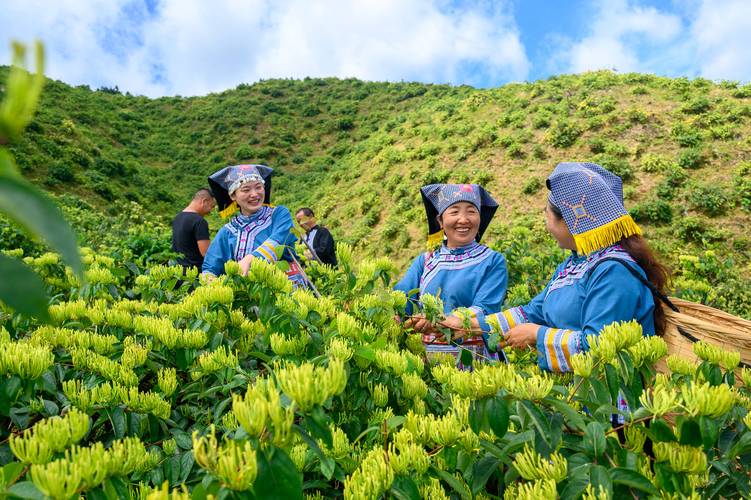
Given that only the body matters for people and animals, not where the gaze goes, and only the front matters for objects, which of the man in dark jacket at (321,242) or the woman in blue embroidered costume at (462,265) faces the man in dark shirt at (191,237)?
the man in dark jacket at (321,242)

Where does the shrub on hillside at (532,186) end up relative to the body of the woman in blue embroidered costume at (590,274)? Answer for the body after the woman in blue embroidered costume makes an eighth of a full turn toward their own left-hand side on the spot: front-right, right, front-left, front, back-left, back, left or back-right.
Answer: back-right

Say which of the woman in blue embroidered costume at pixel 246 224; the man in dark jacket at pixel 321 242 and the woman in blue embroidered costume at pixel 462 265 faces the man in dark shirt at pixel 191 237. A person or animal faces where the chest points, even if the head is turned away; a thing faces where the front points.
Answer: the man in dark jacket at pixel 321 242

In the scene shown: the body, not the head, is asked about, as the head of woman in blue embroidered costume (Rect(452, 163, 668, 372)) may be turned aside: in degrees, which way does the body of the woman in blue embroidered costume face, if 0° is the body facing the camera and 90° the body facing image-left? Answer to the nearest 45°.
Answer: approximately 90°

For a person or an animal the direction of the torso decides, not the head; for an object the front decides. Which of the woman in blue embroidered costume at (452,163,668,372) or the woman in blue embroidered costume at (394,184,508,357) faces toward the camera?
the woman in blue embroidered costume at (394,184,508,357)

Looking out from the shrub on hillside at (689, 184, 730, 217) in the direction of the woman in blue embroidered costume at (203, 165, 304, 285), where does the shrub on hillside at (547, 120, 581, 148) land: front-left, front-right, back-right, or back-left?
back-right

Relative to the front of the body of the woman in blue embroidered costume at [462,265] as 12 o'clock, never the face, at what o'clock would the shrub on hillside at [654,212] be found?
The shrub on hillside is roughly at 7 o'clock from the woman in blue embroidered costume.

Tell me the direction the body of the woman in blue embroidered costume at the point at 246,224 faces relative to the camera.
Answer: toward the camera

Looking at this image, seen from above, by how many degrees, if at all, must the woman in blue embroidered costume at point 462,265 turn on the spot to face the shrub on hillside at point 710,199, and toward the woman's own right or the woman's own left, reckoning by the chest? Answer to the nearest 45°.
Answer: approximately 135° to the woman's own left

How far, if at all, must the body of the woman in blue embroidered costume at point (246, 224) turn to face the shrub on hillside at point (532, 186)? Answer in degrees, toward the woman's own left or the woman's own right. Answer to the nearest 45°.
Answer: approximately 135° to the woman's own left

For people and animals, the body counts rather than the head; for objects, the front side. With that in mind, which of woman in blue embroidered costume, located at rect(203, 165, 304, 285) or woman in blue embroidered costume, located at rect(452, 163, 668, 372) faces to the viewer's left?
woman in blue embroidered costume, located at rect(452, 163, 668, 372)

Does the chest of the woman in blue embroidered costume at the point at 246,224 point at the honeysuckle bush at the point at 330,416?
yes

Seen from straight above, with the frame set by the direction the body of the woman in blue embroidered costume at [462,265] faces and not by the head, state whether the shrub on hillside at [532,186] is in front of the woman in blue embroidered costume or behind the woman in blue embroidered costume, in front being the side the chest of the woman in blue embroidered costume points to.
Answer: behind

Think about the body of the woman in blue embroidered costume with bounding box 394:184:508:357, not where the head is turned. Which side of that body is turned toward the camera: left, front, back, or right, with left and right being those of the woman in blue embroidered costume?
front

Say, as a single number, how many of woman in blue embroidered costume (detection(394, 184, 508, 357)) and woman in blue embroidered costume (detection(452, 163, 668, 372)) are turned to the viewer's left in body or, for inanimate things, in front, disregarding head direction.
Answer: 1
